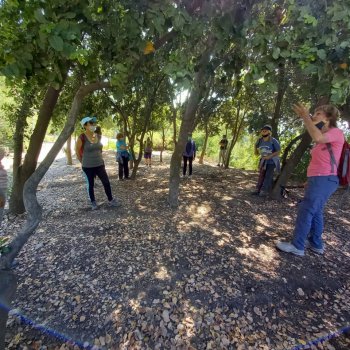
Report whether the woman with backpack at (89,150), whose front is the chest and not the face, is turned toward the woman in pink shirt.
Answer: yes

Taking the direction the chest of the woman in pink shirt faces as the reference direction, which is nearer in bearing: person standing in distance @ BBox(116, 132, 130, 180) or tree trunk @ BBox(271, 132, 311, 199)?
the person standing in distance

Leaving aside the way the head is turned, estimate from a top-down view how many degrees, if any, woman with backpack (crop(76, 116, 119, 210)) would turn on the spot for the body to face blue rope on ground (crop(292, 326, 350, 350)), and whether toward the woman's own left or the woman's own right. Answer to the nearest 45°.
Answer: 0° — they already face it

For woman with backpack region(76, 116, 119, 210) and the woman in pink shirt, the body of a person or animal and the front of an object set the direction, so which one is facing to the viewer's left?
the woman in pink shirt

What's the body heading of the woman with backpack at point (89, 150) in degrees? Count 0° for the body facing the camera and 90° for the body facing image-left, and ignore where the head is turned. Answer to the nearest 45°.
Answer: approximately 315°

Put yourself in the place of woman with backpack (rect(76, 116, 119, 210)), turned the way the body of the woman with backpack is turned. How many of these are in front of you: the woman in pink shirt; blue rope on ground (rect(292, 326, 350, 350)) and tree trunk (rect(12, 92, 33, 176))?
2

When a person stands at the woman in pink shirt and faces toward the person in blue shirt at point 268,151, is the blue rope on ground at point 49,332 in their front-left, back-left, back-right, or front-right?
back-left

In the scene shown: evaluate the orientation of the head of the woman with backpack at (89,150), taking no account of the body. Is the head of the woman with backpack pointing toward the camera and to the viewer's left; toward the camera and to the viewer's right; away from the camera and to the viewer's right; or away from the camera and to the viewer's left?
toward the camera and to the viewer's right

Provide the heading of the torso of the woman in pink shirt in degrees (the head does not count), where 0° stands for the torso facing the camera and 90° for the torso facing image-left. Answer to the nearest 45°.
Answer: approximately 90°

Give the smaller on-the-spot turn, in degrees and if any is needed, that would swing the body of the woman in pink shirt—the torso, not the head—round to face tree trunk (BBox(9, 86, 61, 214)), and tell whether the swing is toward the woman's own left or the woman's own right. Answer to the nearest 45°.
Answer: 0° — they already face it

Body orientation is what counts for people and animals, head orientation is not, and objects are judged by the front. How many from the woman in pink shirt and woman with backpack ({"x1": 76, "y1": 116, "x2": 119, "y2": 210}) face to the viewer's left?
1
